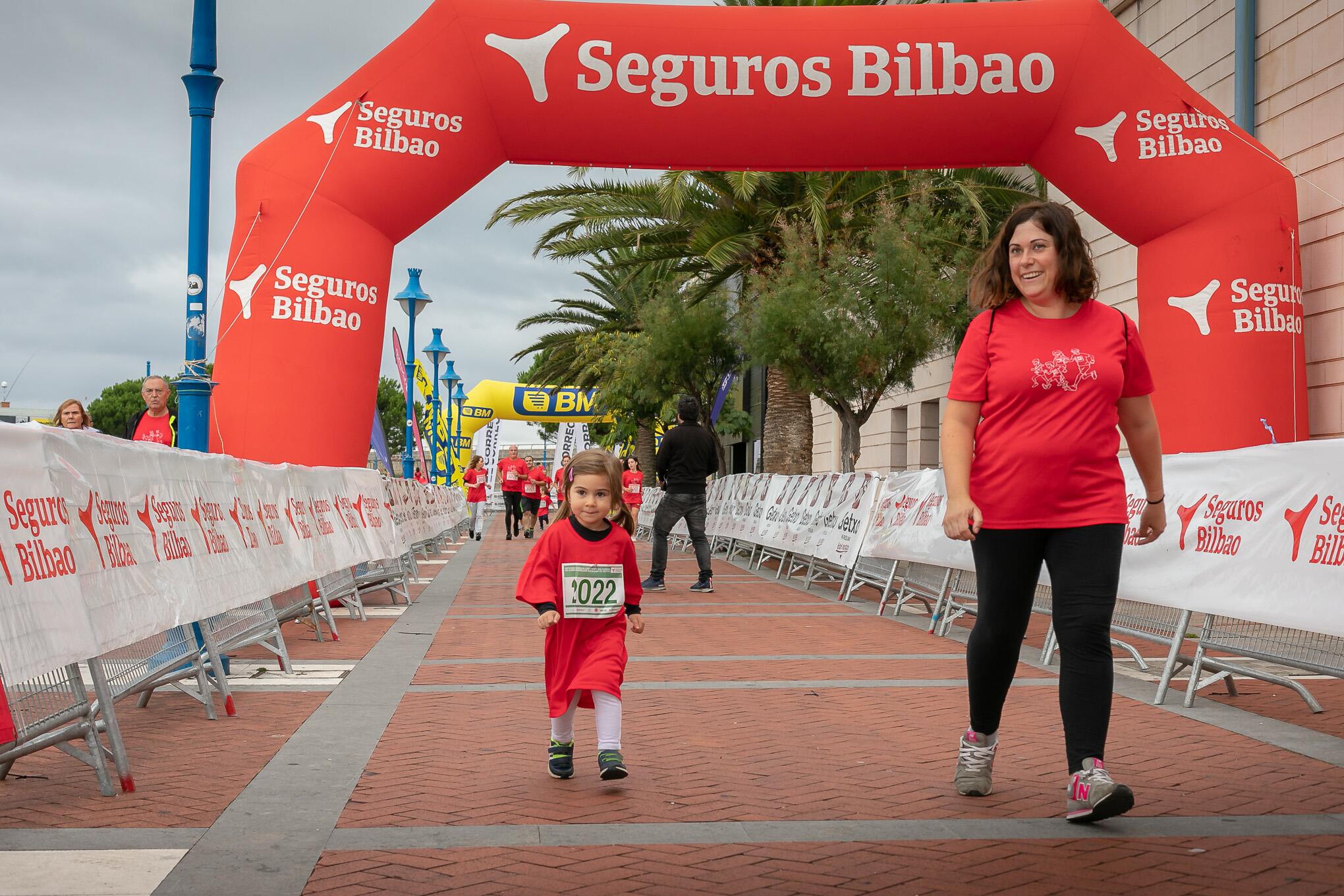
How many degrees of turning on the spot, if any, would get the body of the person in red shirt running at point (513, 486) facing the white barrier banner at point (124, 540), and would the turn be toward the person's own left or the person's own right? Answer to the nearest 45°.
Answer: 0° — they already face it

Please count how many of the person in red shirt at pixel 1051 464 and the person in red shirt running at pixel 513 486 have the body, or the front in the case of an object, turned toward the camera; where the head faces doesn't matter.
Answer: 2

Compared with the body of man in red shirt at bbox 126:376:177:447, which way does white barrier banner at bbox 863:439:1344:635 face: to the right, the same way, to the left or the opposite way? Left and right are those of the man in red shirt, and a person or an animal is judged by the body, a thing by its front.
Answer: to the right

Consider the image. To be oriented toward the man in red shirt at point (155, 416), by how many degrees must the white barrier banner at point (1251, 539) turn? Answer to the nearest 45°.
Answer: approximately 45° to its right

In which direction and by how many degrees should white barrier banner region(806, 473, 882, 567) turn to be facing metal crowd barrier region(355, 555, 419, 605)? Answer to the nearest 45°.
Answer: approximately 45° to its right

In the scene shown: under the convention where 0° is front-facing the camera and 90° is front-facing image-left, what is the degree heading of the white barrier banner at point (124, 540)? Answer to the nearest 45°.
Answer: approximately 315°

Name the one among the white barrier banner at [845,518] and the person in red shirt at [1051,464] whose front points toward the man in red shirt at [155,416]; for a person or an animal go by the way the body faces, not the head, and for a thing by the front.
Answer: the white barrier banner

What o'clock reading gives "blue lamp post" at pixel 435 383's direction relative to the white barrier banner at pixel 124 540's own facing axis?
The blue lamp post is roughly at 8 o'clock from the white barrier banner.

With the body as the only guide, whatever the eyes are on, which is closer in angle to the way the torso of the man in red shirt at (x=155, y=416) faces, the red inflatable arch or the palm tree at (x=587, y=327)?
the red inflatable arch
